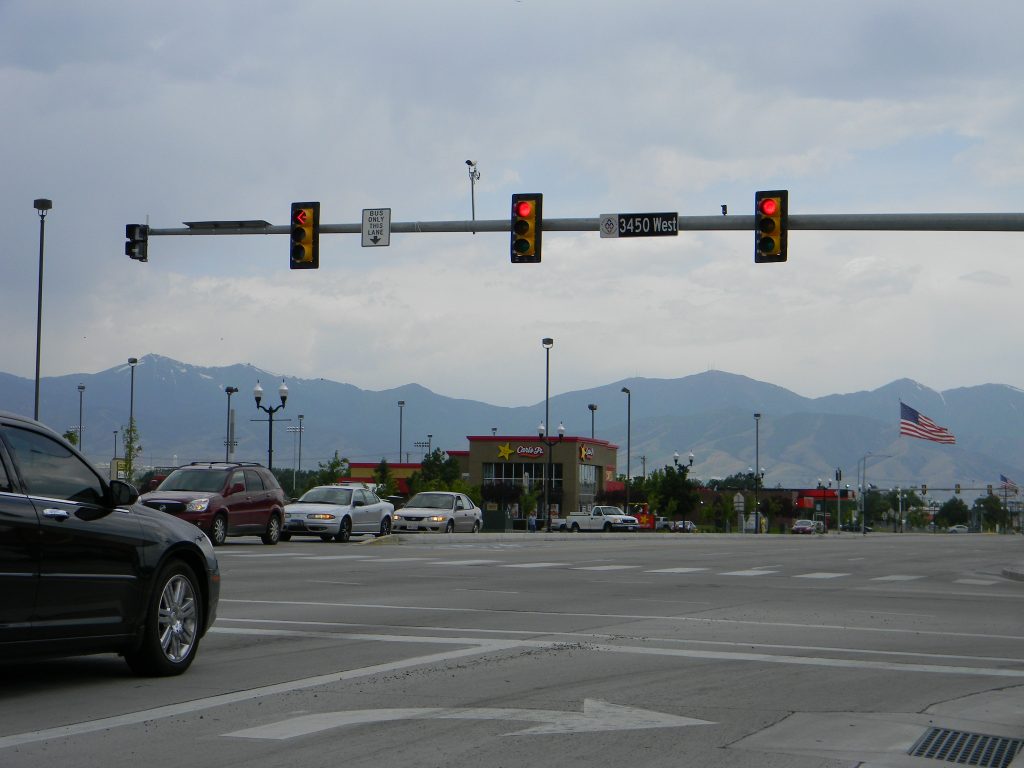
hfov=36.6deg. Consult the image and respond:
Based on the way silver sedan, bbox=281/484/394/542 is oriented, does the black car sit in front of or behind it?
in front

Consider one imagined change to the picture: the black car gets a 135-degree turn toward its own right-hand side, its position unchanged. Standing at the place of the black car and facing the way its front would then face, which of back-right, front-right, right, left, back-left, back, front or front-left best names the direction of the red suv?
back

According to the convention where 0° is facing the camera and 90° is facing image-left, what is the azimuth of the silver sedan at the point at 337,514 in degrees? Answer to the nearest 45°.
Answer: approximately 45°

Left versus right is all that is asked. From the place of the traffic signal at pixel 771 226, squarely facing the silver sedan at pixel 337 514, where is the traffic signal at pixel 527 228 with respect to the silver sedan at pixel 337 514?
left

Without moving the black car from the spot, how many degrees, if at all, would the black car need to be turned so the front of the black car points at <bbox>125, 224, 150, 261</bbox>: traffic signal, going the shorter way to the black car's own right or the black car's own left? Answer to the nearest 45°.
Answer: approximately 45° to the black car's own left

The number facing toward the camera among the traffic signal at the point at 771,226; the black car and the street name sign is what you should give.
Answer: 2

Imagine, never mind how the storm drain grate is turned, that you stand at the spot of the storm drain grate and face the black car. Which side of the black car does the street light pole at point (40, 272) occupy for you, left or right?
right

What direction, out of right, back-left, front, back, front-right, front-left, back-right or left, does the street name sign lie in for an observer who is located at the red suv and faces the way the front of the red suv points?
left

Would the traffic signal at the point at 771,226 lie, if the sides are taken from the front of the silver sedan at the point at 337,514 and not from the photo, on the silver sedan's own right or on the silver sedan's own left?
on the silver sedan's own left

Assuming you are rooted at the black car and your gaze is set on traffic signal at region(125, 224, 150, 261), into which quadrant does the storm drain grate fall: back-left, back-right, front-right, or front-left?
back-right

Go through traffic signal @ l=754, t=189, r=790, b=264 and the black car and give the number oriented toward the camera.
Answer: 1

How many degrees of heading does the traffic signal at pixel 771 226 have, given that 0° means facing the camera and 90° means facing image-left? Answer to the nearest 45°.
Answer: approximately 0°
